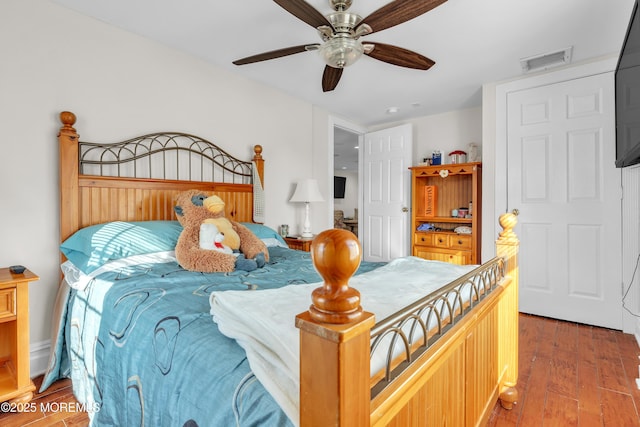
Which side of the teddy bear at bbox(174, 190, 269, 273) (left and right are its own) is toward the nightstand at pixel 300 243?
left

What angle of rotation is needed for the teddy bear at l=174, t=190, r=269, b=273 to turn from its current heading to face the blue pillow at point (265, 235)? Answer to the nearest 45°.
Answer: approximately 90° to its left

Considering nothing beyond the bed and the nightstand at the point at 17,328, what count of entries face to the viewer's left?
0

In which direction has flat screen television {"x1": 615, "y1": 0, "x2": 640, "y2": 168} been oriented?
to the viewer's left

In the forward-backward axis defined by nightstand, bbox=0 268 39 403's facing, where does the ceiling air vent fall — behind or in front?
in front

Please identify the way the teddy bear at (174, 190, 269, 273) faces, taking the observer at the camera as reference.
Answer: facing the viewer and to the right of the viewer

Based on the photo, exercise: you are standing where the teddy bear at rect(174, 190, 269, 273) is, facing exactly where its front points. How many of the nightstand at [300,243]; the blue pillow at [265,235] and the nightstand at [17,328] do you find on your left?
2

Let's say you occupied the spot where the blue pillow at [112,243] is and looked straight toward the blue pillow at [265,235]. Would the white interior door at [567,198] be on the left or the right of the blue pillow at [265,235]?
right

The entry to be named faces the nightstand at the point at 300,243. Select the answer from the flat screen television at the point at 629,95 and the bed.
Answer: the flat screen television

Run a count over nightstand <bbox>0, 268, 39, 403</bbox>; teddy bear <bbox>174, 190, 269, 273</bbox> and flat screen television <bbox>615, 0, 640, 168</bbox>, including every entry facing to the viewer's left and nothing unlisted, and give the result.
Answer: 1

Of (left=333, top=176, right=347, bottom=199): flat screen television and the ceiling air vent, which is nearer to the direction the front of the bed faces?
the ceiling air vent

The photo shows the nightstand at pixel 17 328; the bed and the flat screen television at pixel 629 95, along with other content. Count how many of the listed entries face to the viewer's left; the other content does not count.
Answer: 1
